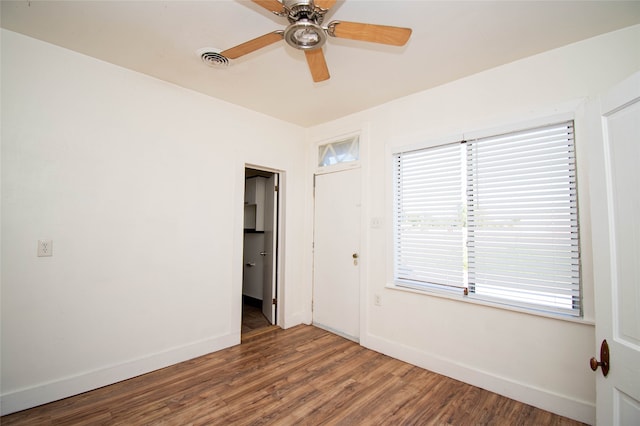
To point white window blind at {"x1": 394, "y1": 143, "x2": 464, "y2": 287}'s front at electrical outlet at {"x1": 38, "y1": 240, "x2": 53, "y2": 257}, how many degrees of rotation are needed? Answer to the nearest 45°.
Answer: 0° — it already faces it

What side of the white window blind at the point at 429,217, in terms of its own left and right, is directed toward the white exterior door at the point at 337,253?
right

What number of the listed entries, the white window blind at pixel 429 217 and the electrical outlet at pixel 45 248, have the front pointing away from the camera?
0

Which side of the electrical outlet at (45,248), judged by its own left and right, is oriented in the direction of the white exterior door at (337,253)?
left

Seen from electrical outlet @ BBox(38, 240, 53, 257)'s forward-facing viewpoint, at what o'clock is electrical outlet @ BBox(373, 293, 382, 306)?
electrical outlet @ BBox(373, 293, 382, 306) is roughly at 10 o'clock from electrical outlet @ BBox(38, 240, 53, 257).

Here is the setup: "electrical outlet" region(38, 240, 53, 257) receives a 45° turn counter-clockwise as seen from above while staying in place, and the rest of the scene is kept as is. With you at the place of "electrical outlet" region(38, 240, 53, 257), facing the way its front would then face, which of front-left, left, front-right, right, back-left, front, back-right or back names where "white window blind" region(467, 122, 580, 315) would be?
front

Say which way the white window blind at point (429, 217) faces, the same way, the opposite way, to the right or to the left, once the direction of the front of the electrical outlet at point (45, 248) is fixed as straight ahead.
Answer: to the right

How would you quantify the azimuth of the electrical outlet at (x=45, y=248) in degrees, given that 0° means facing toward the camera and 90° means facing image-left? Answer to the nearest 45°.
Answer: approximately 0°

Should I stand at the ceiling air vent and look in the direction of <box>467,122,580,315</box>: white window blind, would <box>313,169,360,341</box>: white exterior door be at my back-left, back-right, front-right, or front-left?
front-left

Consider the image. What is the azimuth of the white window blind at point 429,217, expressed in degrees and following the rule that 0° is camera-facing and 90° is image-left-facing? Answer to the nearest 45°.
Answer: approximately 45°

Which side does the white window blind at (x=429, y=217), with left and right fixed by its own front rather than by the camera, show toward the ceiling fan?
front
